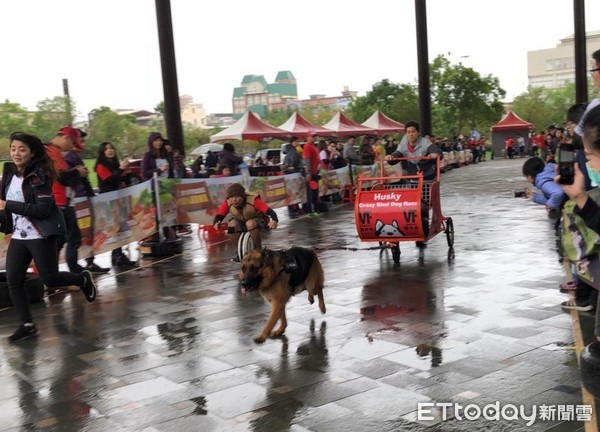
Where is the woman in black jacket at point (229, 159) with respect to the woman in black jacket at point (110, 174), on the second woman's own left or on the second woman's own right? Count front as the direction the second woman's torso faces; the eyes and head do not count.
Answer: on the second woman's own left

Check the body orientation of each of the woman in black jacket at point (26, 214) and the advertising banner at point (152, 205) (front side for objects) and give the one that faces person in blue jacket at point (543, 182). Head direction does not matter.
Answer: the advertising banner

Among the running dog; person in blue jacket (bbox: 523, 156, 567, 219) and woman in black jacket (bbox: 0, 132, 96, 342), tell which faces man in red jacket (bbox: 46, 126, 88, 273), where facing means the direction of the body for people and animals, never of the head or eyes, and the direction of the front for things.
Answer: the person in blue jacket

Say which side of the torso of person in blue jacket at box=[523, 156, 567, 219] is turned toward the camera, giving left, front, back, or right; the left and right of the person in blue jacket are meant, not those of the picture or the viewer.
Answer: left

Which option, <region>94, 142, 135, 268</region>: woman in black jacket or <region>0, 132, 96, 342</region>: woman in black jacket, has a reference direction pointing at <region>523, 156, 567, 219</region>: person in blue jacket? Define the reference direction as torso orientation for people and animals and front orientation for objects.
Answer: <region>94, 142, 135, 268</region>: woman in black jacket

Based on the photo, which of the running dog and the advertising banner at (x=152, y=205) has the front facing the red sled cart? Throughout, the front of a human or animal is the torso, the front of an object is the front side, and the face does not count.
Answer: the advertising banner

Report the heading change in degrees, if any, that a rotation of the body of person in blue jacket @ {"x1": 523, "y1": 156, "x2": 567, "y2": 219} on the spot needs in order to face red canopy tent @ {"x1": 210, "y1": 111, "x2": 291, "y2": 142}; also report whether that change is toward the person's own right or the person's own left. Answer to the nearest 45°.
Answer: approximately 45° to the person's own right

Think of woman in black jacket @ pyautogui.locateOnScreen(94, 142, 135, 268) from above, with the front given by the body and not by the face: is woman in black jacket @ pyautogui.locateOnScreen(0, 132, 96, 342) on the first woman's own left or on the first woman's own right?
on the first woman's own right

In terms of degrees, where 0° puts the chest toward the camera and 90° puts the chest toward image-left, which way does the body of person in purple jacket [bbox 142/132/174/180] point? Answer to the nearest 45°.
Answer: approximately 315°
